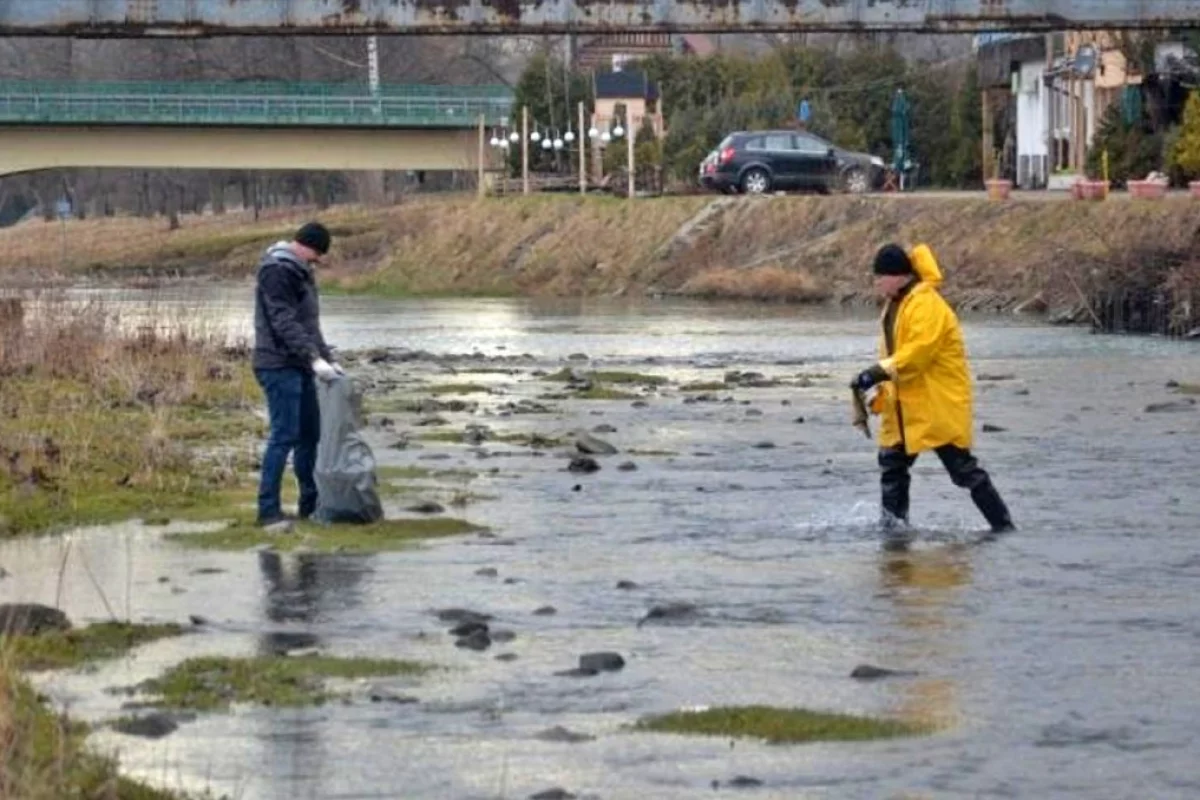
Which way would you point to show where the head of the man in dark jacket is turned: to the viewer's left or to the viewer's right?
to the viewer's right

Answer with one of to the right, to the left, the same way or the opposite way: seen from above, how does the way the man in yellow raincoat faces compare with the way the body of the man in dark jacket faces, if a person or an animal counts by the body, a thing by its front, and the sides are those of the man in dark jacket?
the opposite way

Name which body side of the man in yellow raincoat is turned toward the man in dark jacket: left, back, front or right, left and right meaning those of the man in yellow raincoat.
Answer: front

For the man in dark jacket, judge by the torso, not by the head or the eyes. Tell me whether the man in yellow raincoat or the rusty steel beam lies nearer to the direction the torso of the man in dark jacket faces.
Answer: the man in yellow raincoat

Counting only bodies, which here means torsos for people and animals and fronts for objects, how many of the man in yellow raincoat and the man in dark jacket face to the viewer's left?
1

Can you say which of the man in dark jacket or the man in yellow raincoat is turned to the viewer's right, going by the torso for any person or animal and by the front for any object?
the man in dark jacket

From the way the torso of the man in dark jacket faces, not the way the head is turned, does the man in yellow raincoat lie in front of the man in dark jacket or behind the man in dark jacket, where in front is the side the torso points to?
in front

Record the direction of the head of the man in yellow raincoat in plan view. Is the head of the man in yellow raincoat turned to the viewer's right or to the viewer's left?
to the viewer's left

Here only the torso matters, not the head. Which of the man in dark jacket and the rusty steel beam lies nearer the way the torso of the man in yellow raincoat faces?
the man in dark jacket

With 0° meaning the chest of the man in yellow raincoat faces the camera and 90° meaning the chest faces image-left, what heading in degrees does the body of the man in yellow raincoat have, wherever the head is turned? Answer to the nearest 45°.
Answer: approximately 90°

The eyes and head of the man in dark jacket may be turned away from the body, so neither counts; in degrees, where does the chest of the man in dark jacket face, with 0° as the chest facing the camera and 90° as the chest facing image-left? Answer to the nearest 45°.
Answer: approximately 270°
